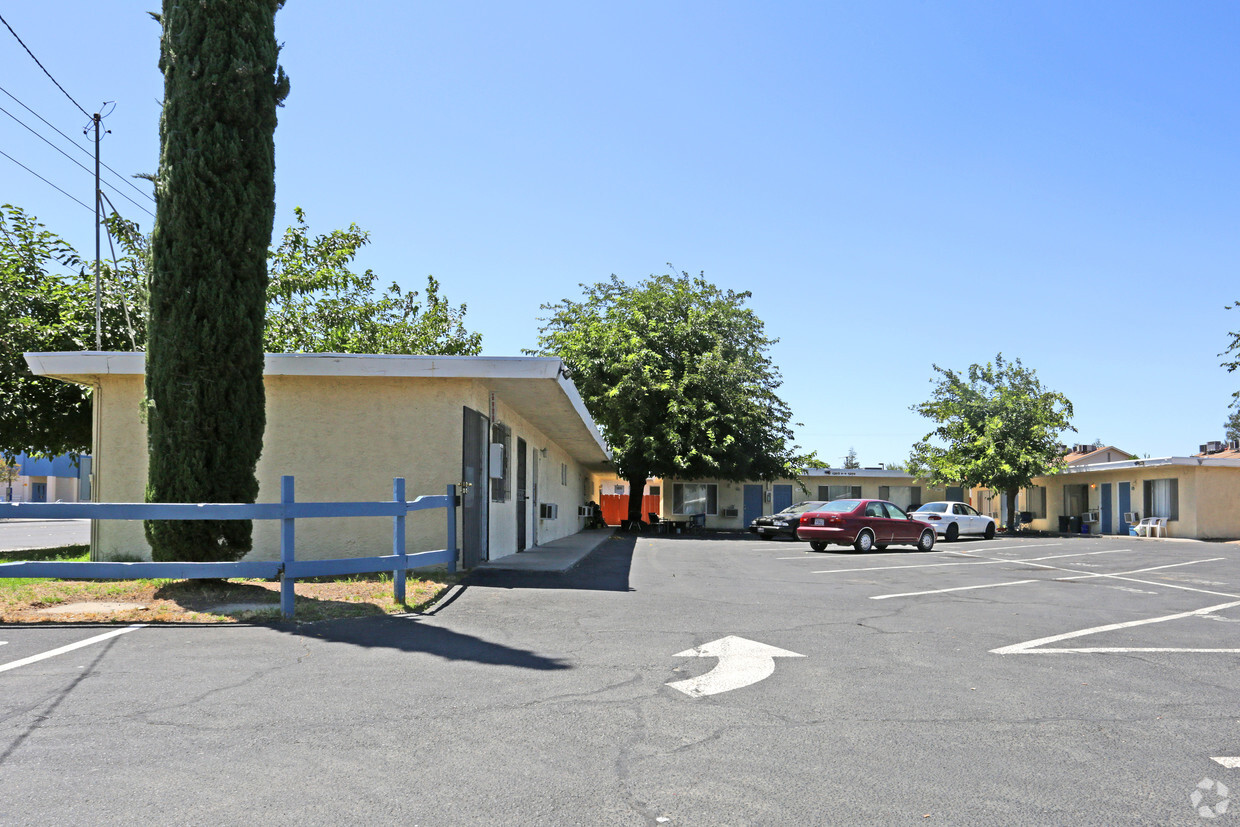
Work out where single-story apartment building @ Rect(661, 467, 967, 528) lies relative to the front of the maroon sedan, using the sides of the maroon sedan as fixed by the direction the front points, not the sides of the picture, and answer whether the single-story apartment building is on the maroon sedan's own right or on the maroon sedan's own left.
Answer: on the maroon sedan's own left

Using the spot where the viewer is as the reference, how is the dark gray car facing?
facing the viewer and to the left of the viewer

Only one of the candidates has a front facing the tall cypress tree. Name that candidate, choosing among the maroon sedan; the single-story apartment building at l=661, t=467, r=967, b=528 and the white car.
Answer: the single-story apartment building

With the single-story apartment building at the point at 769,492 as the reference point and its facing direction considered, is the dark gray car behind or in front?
in front

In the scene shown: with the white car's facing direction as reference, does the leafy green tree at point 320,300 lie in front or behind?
behind

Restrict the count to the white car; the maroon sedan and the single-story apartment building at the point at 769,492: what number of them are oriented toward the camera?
1

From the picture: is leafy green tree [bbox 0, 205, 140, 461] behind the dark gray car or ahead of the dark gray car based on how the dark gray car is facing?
ahead

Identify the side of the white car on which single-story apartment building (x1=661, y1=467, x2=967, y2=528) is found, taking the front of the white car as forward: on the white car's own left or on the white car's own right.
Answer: on the white car's own left

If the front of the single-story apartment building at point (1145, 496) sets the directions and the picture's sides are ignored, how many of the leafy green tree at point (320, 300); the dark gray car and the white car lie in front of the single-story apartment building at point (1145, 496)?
3

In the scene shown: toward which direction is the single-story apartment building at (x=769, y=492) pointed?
toward the camera
